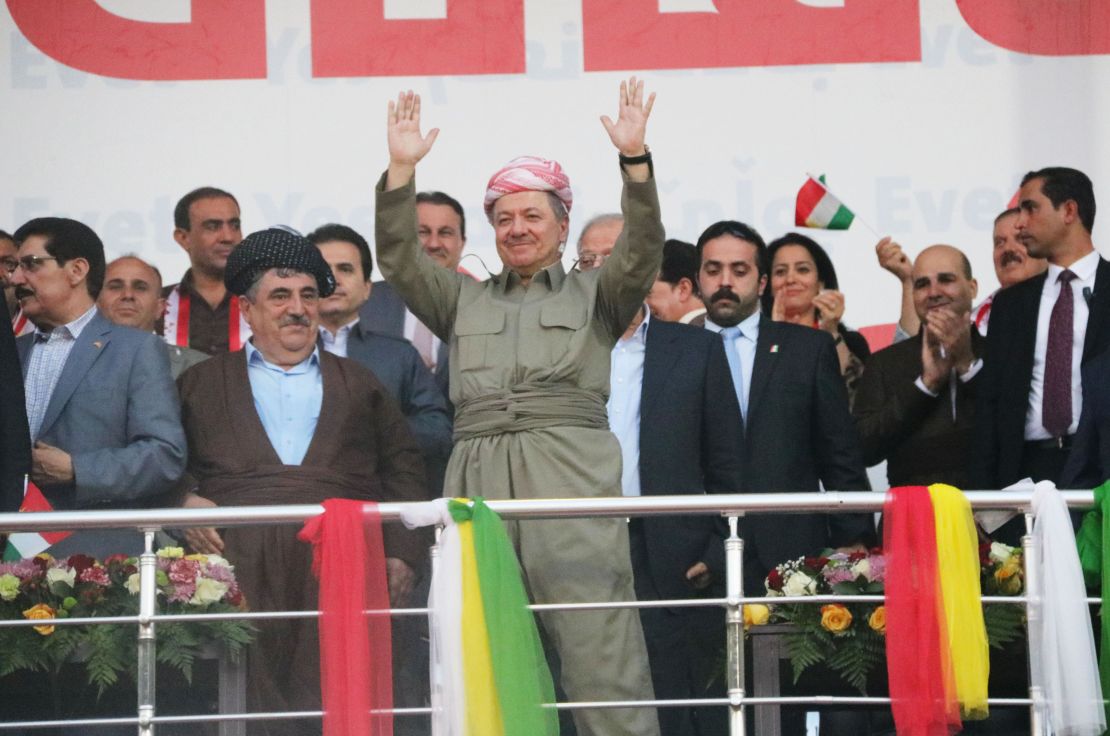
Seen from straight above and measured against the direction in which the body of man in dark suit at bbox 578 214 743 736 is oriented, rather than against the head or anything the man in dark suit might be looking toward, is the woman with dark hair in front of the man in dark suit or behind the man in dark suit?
behind

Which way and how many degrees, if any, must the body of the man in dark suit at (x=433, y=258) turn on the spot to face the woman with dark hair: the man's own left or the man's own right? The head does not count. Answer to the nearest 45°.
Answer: approximately 135° to the man's own left

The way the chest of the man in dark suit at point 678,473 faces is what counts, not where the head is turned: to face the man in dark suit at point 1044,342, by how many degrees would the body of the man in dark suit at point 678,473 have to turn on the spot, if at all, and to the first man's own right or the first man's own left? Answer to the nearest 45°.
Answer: approximately 135° to the first man's own left

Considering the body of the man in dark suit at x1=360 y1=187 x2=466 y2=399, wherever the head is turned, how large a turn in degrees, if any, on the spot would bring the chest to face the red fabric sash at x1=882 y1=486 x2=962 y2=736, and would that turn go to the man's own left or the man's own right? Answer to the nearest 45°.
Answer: approximately 90° to the man's own left

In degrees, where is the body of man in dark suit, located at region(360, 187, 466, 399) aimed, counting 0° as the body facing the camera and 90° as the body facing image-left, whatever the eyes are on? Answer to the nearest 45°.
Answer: approximately 45°

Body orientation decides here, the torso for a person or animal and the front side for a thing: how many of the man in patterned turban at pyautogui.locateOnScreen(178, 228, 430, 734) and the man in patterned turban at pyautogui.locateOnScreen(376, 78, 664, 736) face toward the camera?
2

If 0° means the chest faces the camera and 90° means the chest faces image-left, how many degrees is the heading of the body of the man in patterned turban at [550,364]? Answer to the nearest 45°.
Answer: approximately 0°

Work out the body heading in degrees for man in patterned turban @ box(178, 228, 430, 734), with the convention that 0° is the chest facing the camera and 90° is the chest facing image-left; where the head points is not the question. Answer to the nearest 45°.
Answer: approximately 0°
